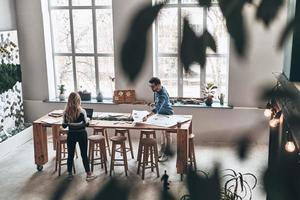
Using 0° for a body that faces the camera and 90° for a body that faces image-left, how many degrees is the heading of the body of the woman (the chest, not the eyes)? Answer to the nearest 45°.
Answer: approximately 180°

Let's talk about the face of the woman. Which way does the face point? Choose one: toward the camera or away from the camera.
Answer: away from the camera
